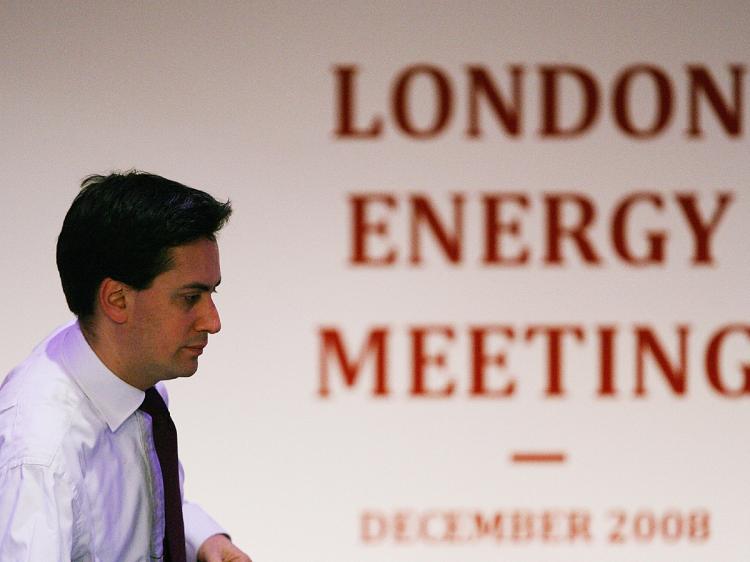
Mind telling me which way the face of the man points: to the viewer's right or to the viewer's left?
to the viewer's right

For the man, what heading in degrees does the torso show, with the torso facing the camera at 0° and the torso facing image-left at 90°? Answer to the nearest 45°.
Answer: approximately 270°
